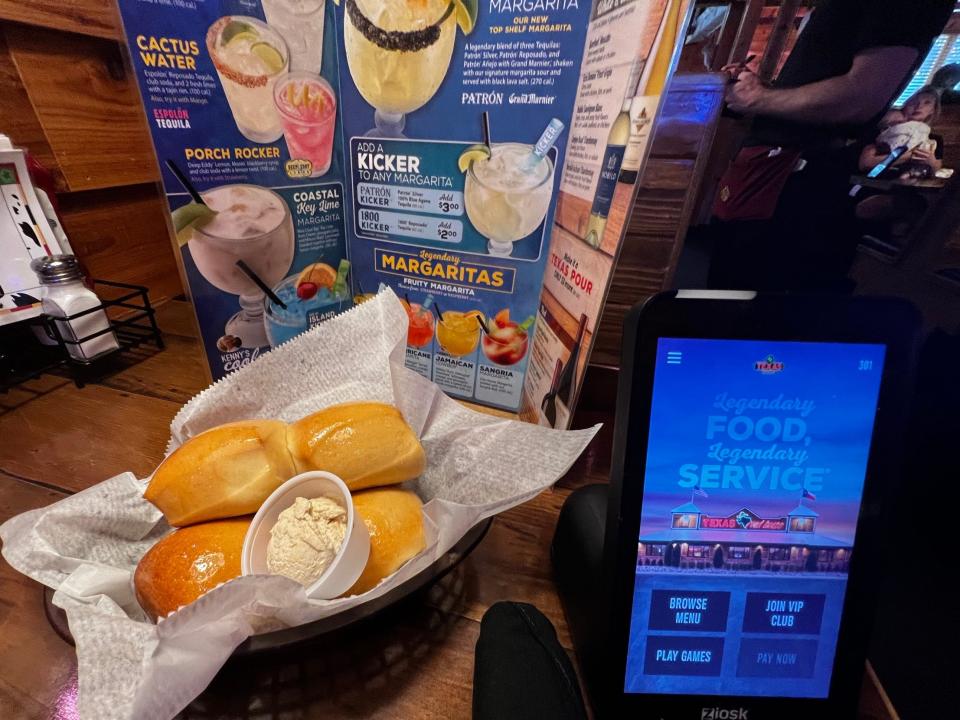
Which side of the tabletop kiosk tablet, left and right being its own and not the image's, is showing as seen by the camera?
front

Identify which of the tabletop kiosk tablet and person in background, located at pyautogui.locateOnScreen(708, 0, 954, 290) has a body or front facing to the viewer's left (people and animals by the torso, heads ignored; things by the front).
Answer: the person in background

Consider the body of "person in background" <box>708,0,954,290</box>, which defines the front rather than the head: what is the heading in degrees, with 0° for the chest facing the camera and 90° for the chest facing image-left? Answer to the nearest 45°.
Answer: approximately 90°

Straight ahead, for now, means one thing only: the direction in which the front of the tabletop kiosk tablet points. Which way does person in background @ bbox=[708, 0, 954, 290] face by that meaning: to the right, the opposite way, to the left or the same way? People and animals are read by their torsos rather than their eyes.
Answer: to the right

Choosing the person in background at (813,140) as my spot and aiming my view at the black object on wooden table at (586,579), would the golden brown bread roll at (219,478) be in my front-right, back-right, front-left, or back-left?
front-right

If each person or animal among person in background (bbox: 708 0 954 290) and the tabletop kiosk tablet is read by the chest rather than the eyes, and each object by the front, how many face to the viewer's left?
1

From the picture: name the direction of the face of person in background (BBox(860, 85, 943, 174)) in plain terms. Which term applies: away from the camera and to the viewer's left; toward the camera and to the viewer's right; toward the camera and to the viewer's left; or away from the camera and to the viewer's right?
toward the camera and to the viewer's left
